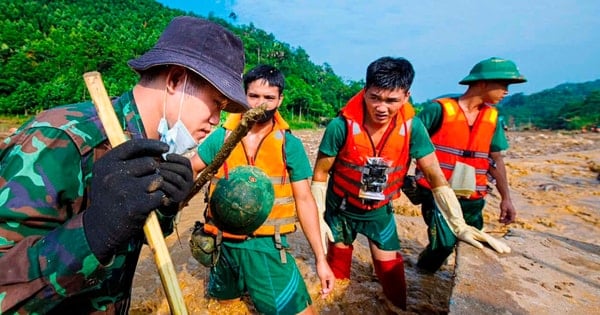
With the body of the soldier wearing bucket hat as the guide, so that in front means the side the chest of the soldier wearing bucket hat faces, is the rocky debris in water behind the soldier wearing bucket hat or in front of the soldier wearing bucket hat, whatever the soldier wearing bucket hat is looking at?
in front

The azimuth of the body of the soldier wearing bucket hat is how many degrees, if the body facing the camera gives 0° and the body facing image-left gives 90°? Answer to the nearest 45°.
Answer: approximately 270°
